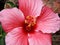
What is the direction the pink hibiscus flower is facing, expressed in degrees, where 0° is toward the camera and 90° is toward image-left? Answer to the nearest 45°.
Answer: approximately 0°
